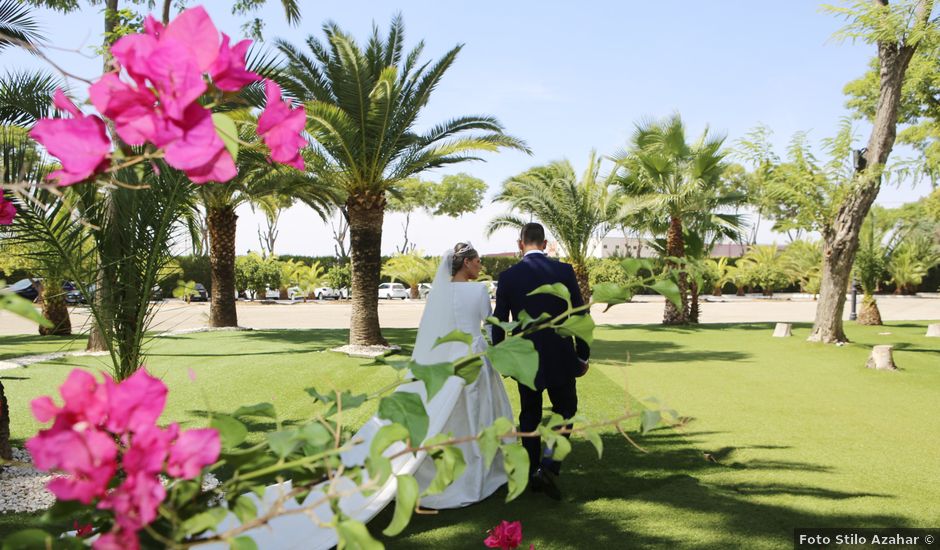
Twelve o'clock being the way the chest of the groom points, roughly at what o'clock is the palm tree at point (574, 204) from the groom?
The palm tree is roughly at 12 o'clock from the groom.

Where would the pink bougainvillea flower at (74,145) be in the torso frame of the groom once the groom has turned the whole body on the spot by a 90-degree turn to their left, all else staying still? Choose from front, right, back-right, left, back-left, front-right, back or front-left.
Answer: left

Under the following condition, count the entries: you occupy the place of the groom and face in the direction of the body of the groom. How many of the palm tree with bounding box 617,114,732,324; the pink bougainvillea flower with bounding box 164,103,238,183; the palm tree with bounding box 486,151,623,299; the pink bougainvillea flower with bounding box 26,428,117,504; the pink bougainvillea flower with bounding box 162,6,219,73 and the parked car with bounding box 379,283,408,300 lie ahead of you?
3

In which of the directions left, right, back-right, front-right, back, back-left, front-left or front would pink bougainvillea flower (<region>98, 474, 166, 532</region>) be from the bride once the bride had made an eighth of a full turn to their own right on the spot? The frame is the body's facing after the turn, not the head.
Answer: right

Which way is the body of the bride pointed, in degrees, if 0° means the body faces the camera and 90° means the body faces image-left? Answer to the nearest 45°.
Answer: approximately 225°

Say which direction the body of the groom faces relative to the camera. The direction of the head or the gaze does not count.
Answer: away from the camera

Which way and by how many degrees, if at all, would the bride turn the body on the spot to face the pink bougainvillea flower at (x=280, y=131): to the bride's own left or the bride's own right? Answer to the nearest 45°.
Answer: approximately 135° to the bride's own right

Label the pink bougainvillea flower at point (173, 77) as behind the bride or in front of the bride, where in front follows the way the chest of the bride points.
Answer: behind

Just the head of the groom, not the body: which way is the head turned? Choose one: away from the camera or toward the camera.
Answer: away from the camera

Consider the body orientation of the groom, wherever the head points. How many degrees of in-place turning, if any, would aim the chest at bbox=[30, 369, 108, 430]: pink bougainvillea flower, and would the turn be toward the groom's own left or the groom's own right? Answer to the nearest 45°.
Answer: approximately 180°

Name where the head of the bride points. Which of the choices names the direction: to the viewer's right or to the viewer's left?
to the viewer's right

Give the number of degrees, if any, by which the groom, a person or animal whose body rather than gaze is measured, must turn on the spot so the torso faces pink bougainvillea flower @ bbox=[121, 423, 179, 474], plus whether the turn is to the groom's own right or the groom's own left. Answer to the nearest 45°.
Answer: approximately 180°

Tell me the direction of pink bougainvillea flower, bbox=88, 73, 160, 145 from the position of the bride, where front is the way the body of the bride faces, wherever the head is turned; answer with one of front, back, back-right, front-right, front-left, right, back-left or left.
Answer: back-right
